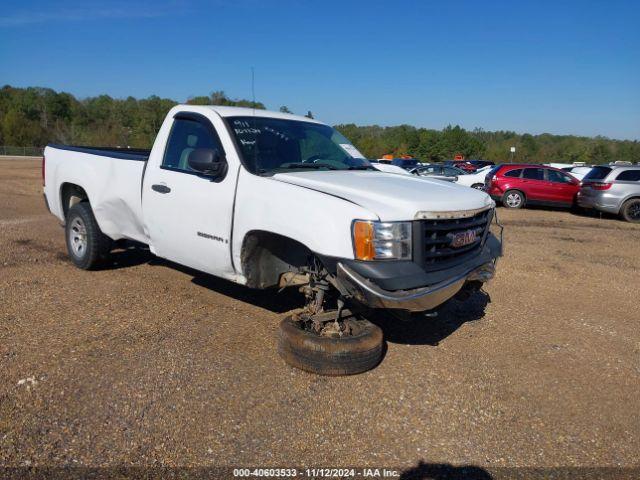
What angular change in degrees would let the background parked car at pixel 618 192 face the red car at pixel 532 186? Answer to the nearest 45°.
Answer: approximately 90° to its left

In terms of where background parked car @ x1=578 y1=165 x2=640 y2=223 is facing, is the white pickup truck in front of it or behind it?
behind

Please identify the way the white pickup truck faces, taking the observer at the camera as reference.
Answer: facing the viewer and to the right of the viewer

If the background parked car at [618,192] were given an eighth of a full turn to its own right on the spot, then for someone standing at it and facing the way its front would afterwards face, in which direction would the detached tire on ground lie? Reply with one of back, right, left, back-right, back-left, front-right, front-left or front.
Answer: right

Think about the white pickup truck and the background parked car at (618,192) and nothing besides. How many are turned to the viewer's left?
0

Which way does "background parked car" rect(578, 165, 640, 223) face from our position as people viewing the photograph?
facing away from the viewer and to the right of the viewer

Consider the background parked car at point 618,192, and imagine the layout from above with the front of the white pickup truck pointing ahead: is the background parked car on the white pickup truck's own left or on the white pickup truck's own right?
on the white pickup truck's own left

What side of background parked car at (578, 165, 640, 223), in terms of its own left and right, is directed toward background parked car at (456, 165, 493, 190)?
left
